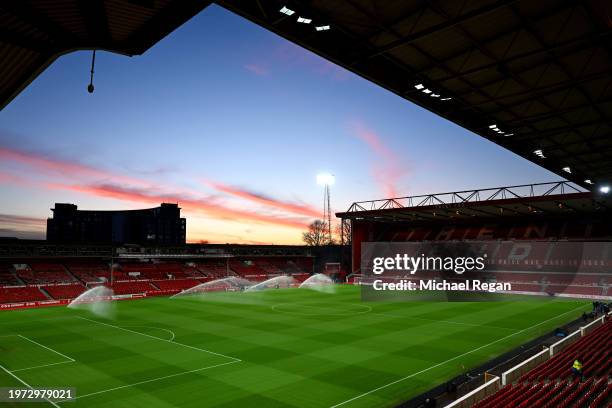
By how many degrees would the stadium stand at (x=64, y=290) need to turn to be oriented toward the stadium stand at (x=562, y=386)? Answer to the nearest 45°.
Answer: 0° — it already faces it

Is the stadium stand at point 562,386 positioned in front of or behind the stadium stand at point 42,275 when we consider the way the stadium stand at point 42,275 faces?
in front

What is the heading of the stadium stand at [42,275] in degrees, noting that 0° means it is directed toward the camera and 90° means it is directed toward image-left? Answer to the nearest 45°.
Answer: approximately 0°

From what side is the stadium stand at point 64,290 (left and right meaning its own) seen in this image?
front
